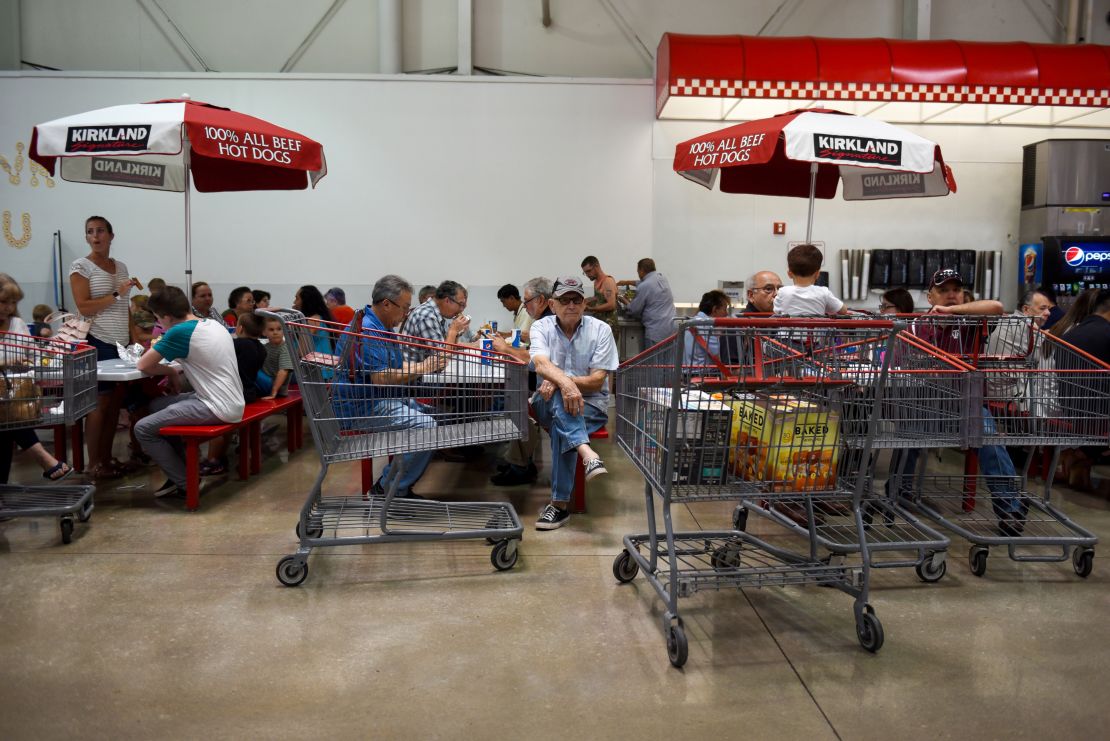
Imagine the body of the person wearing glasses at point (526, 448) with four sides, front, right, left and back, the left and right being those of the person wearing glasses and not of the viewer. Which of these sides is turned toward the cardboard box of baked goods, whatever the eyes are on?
left

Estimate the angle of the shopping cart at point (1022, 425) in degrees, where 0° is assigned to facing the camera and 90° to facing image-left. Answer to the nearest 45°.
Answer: approximately 315°

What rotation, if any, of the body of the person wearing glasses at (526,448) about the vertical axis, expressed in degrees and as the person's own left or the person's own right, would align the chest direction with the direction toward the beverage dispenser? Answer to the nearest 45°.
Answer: approximately 135° to the person's own right

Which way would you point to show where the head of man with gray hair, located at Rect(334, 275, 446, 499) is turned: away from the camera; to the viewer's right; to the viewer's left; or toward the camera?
to the viewer's right

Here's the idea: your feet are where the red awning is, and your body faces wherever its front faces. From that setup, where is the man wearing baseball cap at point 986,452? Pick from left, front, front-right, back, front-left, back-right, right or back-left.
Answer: front

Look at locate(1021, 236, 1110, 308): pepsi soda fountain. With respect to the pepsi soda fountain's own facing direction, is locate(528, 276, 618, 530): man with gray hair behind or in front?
in front

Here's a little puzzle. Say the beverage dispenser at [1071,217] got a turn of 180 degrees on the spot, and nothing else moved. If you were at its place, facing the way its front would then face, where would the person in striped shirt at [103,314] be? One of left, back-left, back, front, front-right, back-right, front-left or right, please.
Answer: back-left

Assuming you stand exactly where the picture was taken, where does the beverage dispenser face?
facing the viewer
